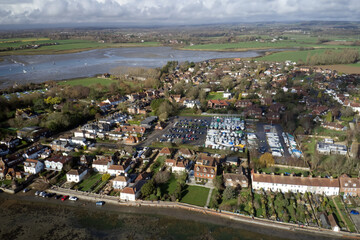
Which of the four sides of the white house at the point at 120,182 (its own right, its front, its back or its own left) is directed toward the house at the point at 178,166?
left

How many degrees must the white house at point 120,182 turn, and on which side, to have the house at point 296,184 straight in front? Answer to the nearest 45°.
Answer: approximately 90° to its left

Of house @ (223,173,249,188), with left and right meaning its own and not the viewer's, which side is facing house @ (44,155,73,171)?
right

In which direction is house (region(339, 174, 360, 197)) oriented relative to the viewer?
toward the camera

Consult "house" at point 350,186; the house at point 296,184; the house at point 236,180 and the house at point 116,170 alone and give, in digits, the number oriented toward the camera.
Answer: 4

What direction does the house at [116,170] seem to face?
toward the camera

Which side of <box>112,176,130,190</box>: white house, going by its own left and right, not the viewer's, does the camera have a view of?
front

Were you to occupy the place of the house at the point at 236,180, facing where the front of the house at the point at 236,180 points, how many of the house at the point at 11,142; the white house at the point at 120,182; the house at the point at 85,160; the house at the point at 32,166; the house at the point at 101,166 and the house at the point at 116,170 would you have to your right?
6

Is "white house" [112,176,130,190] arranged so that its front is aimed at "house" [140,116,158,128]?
no

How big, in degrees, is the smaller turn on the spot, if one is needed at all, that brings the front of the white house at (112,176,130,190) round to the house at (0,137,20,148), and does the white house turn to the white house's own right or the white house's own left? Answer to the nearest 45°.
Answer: approximately 135° to the white house's own right

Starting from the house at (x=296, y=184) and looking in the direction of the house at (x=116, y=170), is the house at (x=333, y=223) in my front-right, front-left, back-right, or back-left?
back-left

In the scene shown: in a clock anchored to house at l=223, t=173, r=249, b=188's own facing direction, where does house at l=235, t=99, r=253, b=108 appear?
house at l=235, t=99, r=253, b=108 is roughly at 6 o'clock from house at l=223, t=173, r=249, b=188.

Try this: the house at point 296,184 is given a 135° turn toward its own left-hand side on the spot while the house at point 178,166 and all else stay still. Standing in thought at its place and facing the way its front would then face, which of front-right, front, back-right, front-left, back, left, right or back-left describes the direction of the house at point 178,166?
back-left

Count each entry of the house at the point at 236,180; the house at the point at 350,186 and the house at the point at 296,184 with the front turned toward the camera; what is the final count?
3

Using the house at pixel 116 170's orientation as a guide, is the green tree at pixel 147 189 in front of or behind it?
in front
